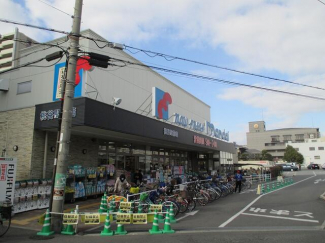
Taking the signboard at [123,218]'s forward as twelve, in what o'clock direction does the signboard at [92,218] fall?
the signboard at [92,218] is roughly at 3 o'clock from the signboard at [123,218].

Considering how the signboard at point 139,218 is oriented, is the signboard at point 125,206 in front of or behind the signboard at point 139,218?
behind

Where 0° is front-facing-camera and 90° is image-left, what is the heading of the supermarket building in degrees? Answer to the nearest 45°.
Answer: approximately 315°

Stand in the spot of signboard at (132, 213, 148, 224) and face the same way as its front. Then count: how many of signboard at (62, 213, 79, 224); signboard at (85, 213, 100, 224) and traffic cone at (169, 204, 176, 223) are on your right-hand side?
2

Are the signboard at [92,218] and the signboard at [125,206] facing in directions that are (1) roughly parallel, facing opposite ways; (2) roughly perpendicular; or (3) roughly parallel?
roughly parallel

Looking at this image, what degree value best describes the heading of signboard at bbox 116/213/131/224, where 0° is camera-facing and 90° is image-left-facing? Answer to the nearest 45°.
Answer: approximately 0°

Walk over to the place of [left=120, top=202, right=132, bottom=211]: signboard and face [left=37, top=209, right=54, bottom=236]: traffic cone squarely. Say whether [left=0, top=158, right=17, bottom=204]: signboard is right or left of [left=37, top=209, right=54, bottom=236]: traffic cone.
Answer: right

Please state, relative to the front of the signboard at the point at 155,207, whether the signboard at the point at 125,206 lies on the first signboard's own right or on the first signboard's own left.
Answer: on the first signboard's own right

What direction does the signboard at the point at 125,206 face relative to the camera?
toward the camera

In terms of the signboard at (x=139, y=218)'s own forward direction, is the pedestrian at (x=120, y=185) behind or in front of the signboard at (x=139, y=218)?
behind

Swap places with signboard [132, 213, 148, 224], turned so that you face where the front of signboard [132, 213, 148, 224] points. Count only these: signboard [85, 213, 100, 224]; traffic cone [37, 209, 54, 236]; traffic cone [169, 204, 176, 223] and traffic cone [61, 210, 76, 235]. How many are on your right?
3

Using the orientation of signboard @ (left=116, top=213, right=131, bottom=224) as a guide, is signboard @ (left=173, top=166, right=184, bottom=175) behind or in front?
behind

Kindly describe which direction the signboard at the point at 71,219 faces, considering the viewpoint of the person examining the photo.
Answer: facing the viewer

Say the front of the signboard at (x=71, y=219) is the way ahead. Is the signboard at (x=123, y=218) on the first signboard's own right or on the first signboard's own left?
on the first signboard's own left

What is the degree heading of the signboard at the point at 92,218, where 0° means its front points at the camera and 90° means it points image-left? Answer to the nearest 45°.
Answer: approximately 0°

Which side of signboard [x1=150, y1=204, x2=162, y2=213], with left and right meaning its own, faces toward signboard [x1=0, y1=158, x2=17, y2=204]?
right

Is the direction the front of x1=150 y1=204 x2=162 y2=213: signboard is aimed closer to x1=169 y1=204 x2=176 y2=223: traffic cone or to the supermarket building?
the traffic cone
